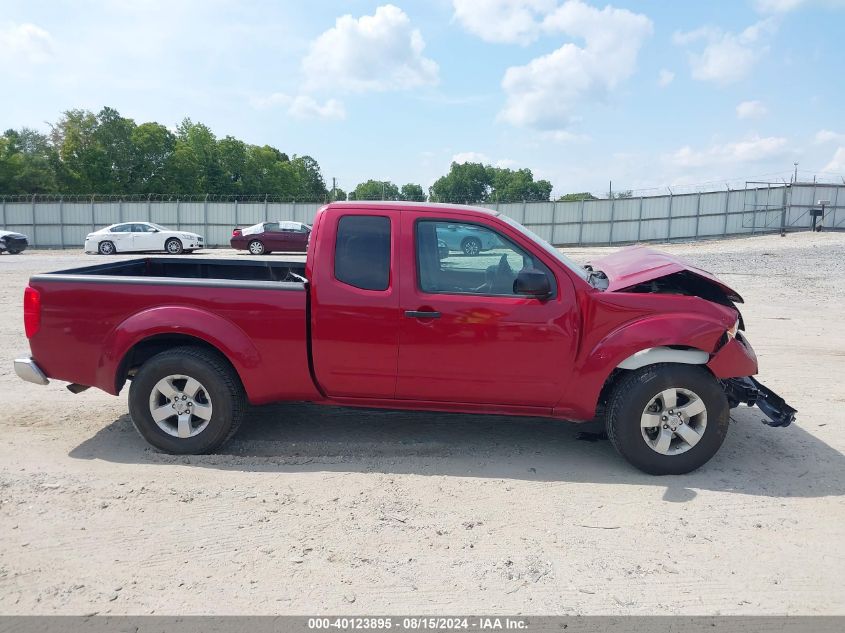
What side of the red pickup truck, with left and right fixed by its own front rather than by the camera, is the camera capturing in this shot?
right

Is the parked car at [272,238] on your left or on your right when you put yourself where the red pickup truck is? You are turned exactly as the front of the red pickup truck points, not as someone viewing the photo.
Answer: on your left

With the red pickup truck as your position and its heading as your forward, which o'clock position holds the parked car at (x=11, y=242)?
The parked car is roughly at 8 o'clock from the red pickup truck.

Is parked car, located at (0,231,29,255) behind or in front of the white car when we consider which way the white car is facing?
behind

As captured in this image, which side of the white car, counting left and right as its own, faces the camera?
right
